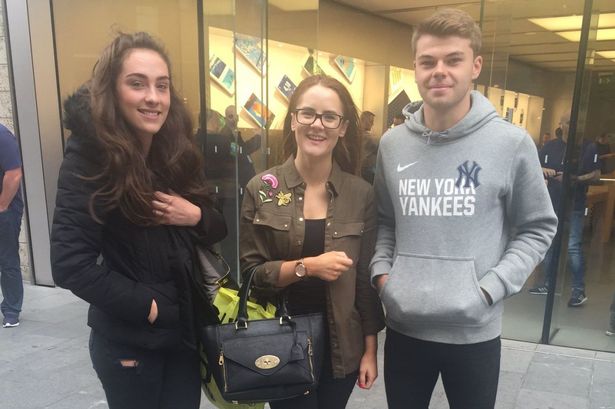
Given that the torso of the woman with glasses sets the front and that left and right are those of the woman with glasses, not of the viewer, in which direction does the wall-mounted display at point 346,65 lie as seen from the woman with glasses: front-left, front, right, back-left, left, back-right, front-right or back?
back

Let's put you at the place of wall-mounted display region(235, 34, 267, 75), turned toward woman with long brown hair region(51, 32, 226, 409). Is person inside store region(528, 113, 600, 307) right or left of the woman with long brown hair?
left

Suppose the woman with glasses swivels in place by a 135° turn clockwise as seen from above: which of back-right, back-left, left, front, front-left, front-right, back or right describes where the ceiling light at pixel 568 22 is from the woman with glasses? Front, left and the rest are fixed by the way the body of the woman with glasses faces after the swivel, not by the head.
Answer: right

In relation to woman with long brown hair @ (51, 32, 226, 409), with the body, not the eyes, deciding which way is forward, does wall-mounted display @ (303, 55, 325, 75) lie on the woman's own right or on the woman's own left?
on the woman's own left
